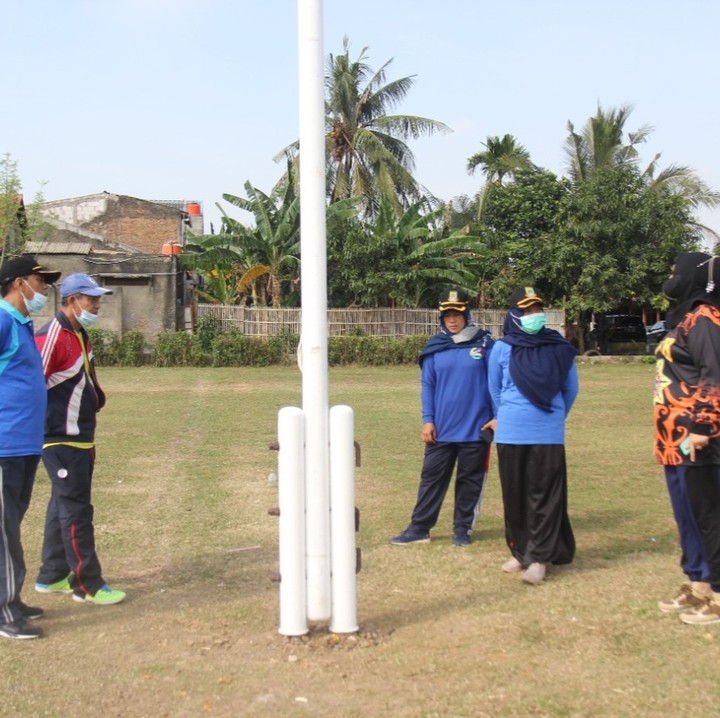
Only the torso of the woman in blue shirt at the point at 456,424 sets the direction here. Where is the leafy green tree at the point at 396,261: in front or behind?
behind

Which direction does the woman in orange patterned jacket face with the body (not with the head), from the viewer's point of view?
to the viewer's left

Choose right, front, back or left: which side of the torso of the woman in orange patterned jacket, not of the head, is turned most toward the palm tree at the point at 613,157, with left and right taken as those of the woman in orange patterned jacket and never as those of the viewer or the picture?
right

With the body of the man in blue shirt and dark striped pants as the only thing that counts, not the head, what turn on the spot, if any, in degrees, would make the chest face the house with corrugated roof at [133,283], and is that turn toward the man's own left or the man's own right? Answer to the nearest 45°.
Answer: approximately 90° to the man's own left

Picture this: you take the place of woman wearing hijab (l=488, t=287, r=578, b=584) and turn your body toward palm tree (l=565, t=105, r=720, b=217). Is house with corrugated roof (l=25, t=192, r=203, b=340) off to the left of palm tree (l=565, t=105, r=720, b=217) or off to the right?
left

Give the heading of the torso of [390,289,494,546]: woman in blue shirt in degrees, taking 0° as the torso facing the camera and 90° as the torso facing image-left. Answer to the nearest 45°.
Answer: approximately 0°

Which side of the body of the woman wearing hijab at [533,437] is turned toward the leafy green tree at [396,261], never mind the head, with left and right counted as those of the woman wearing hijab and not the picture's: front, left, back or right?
back

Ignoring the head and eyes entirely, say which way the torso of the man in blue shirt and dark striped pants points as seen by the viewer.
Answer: to the viewer's right

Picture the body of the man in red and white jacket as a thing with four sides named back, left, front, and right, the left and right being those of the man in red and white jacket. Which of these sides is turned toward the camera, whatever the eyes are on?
right

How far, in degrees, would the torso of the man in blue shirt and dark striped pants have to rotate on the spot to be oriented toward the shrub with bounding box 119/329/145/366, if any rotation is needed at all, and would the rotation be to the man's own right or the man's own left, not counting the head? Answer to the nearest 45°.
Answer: approximately 90° to the man's own left

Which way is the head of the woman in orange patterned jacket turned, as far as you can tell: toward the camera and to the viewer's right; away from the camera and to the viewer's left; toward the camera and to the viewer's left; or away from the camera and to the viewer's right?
away from the camera and to the viewer's left

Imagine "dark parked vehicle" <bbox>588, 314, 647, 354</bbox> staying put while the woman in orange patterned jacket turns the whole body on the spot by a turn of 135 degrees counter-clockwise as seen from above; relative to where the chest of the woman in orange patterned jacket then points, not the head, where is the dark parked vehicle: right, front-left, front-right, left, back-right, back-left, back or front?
back-left

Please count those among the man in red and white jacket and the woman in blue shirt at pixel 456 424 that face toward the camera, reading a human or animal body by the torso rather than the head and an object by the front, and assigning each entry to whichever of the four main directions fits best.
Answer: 1
